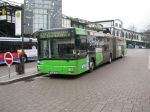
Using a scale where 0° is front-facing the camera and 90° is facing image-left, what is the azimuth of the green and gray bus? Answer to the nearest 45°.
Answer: approximately 45°
